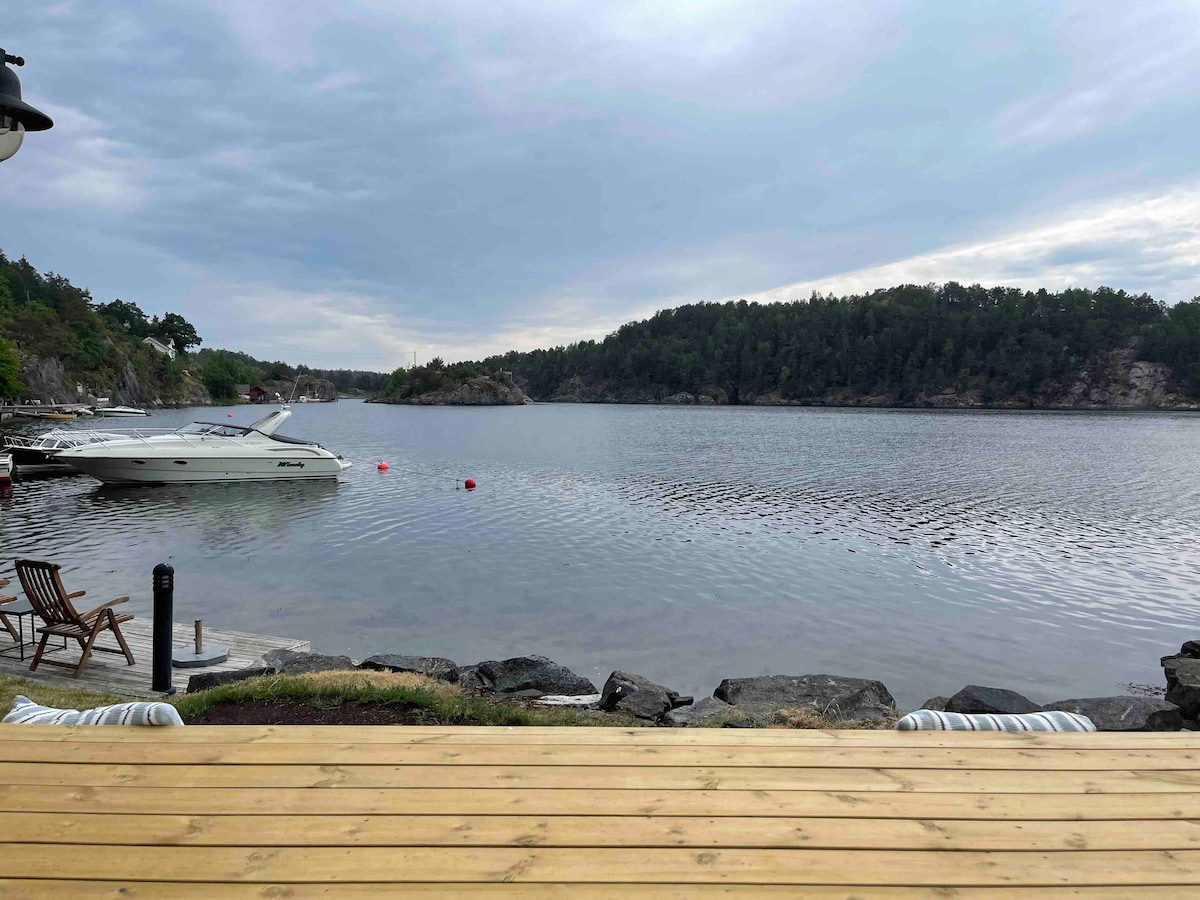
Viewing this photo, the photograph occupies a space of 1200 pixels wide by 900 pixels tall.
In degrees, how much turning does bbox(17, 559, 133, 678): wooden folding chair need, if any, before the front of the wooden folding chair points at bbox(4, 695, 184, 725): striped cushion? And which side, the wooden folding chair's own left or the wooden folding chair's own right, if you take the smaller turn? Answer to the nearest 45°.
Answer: approximately 135° to the wooden folding chair's own right

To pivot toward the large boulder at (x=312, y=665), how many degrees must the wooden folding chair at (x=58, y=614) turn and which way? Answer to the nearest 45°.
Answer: approximately 90° to its right

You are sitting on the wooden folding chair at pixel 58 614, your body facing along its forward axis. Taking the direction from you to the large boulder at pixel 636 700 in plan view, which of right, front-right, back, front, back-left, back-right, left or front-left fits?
right

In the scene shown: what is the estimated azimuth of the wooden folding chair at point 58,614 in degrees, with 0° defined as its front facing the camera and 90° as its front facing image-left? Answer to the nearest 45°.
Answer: approximately 225°

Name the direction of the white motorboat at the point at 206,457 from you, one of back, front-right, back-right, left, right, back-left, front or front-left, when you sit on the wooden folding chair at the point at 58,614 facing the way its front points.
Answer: front-left
